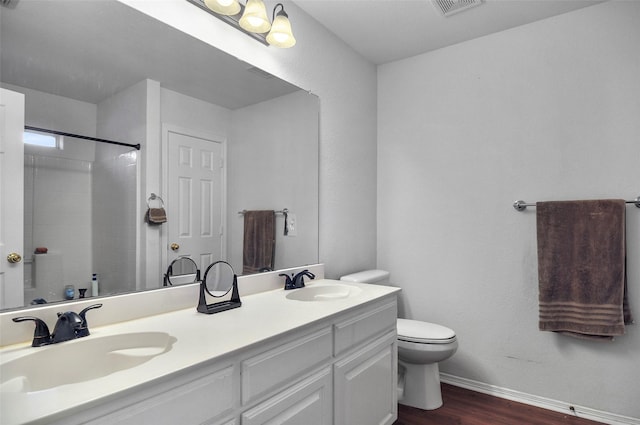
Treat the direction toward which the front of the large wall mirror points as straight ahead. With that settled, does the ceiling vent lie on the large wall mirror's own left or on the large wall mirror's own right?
on the large wall mirror's own left

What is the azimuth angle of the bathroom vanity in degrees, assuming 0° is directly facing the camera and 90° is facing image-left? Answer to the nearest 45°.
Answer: approximately 315°

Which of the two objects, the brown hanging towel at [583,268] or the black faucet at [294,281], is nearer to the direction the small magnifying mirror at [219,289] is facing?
the brown hanging towel

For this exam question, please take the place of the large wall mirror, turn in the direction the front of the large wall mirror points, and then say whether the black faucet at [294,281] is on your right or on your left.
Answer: on your left
